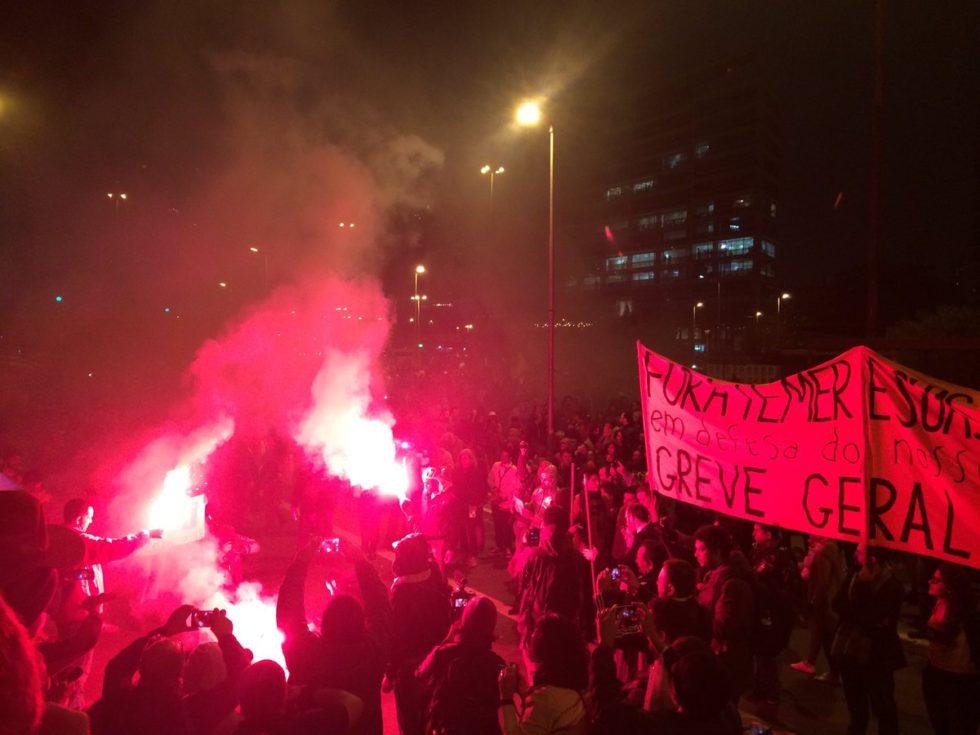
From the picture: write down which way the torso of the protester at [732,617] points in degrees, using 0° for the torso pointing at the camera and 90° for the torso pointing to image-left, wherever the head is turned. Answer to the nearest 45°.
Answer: approximately 90°

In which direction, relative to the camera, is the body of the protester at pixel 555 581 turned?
away from the camera

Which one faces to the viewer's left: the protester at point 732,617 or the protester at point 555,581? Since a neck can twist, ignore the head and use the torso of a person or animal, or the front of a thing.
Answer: the protester at point 732,617

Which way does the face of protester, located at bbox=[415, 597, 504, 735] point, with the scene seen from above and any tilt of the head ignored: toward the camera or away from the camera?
away from the camera

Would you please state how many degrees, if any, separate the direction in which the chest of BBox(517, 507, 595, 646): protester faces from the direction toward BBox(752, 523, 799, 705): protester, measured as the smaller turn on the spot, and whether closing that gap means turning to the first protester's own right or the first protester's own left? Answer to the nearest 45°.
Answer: approximately 90° to the first protester's own right

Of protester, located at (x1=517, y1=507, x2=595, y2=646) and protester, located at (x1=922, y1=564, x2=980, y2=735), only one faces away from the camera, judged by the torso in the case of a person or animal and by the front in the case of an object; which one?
protester, located at (x1=517, y1=507, x2=595, y2=646)

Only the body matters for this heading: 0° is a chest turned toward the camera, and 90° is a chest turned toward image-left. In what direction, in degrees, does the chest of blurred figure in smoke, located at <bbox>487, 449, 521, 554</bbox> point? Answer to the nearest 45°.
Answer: approximately 0°

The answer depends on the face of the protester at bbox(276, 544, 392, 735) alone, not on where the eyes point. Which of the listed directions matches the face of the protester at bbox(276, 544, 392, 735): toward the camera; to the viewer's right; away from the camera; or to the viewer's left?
away from the camera

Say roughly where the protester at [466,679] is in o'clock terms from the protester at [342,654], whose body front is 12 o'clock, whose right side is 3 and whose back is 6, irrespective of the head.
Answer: the protester at [466,679] is roughly at 4 o'clock from the protester at [342,654].

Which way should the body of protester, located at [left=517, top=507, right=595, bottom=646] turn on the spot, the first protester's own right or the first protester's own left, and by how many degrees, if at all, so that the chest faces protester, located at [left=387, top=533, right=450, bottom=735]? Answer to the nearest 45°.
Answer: approximately 135° to the first protester's own left

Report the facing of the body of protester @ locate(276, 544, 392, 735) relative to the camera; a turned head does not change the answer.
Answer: away from the camera
